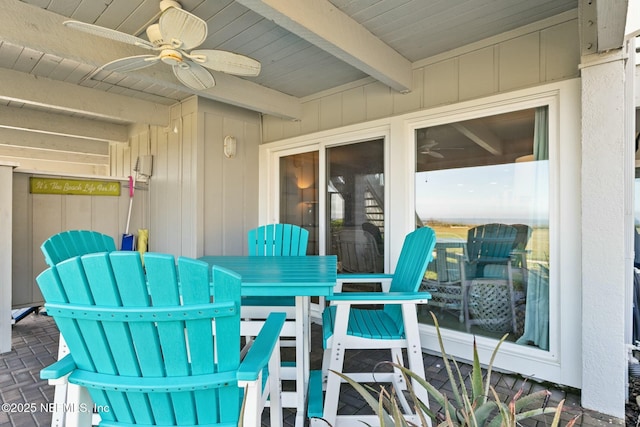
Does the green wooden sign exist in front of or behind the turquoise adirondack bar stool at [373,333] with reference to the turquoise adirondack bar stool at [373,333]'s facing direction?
in front

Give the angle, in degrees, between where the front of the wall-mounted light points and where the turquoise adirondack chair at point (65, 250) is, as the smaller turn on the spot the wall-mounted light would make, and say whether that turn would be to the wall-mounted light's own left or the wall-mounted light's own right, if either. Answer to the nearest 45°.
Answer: approximately 45° to the wall-mounted light's own right

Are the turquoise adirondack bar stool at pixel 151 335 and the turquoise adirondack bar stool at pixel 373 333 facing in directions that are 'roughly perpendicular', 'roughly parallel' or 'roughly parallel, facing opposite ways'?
roughly perpendicular

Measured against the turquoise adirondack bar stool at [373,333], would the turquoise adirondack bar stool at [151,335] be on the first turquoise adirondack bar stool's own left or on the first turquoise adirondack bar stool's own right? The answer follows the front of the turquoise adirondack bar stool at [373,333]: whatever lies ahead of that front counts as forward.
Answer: on the first turquoise adirondack bar stool's own left

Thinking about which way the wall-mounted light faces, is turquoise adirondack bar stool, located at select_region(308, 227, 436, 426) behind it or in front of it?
in front

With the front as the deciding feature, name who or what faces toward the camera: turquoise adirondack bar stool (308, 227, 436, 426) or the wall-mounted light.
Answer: the wall-mounted light

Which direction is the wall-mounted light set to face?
toward the camera

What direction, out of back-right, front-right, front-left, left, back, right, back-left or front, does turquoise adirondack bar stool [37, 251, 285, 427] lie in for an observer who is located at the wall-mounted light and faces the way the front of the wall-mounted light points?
front

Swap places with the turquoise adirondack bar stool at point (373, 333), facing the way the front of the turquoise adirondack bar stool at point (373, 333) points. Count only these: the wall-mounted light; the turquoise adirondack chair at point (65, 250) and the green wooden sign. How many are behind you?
0

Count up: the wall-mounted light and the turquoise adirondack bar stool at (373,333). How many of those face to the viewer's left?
1

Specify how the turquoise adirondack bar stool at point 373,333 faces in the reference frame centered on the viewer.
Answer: facing to the left of the viewer

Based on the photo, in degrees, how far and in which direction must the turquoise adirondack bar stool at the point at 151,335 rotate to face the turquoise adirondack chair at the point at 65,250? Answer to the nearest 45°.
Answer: approximately 45° to its left

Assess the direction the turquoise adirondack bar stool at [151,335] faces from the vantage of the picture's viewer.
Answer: facing away from the viewer and to the right of the viewer

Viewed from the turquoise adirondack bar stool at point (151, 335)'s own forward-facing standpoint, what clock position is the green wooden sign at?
The green wooden sign is roughly at 10 o'clock from the turquoise adirondack bar stool.

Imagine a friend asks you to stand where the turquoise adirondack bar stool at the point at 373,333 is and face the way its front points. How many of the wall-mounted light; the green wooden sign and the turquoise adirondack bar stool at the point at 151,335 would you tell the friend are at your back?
0

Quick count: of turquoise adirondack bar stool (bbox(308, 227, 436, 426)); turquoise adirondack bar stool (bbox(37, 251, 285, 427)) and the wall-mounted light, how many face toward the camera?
1

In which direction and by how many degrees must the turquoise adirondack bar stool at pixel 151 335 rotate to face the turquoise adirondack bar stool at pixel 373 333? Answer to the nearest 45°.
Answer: approximately 45° to its right
